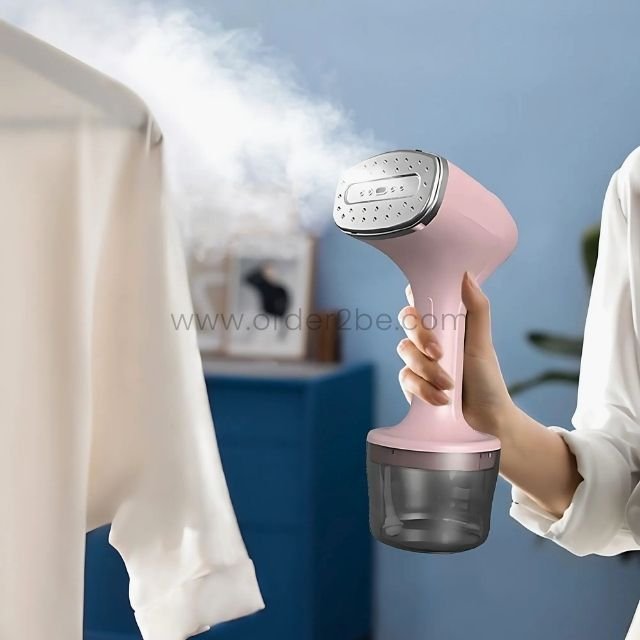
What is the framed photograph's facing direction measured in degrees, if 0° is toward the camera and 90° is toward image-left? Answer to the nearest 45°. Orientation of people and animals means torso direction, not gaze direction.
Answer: approximately 0°

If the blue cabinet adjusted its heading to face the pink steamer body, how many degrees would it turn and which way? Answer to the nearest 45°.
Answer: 0° — it already faces it

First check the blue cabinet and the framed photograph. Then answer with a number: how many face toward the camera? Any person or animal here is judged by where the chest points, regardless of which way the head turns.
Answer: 2
